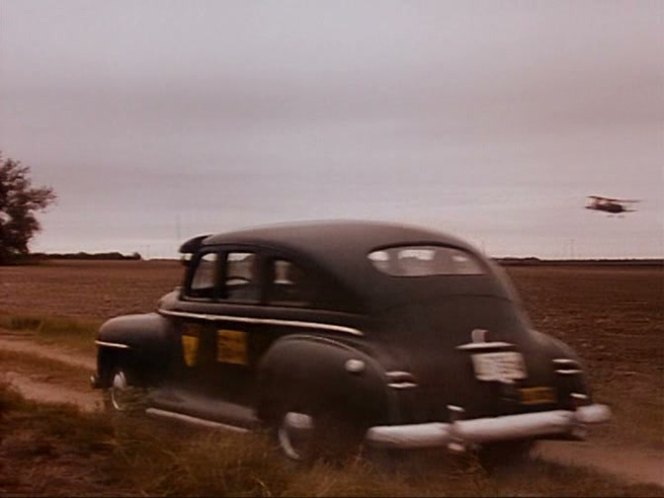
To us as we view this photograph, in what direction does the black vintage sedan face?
facing away from the viewer and to the left of the viewer
